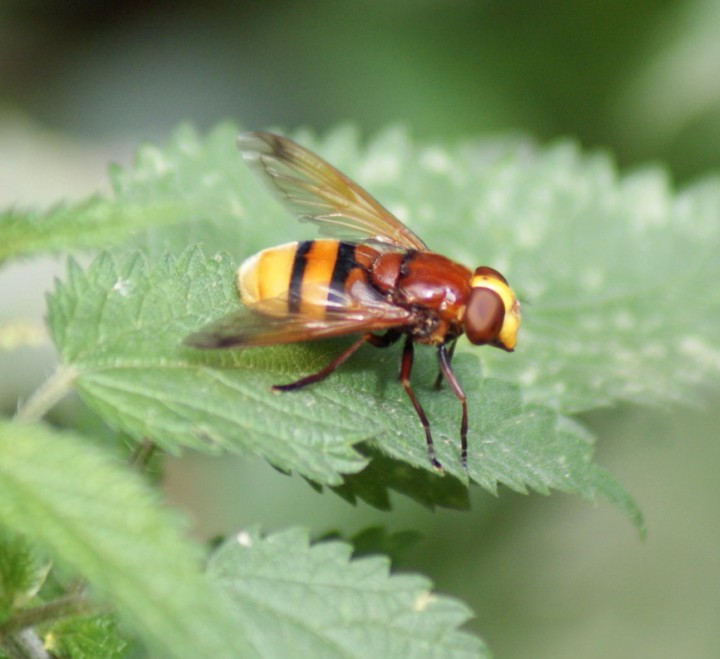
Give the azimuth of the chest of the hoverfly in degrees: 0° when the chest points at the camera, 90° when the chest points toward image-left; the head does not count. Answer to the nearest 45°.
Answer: approximately 270°

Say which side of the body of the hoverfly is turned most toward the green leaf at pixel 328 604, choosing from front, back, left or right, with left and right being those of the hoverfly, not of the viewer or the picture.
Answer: right

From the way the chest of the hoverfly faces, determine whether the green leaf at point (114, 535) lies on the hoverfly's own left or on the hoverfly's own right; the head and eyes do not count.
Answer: on the hoverfly's own right
